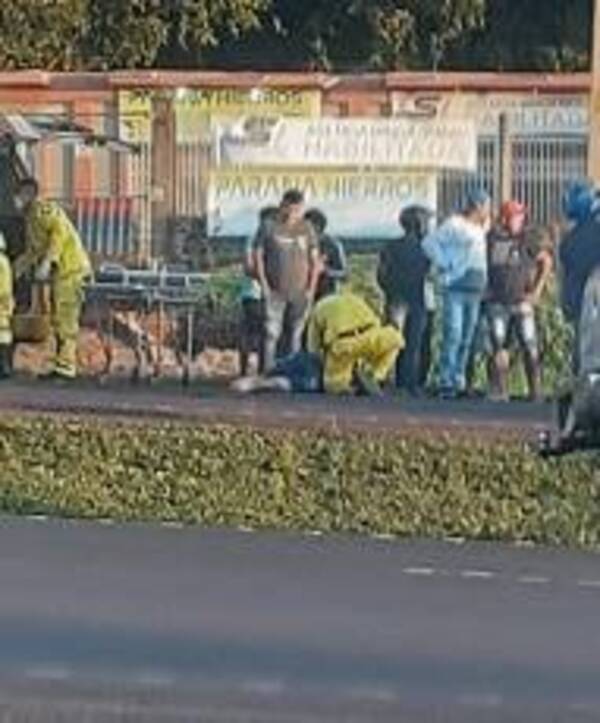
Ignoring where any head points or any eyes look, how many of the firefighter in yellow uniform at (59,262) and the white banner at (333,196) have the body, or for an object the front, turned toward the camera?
1

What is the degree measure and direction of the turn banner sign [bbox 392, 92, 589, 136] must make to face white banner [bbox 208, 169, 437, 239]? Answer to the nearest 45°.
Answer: approximately 90° to its right

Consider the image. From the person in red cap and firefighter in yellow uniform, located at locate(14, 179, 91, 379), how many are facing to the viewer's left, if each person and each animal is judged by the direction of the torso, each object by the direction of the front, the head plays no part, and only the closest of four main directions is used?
1

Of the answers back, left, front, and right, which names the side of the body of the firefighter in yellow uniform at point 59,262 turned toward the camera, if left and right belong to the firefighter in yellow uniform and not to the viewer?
left

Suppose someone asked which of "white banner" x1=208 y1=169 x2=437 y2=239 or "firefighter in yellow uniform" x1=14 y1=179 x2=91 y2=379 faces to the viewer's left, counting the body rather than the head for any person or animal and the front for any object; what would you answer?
the firefighter in yellow uniform

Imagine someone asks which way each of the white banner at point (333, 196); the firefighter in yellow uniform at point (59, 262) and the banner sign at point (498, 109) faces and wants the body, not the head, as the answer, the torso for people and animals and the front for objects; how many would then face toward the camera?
2

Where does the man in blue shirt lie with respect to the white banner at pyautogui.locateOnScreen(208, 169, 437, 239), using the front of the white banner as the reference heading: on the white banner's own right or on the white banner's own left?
on the white banner's own left

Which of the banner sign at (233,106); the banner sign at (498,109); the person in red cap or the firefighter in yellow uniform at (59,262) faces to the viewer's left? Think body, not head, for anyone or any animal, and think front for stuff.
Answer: the firefighter in yellow uniform
